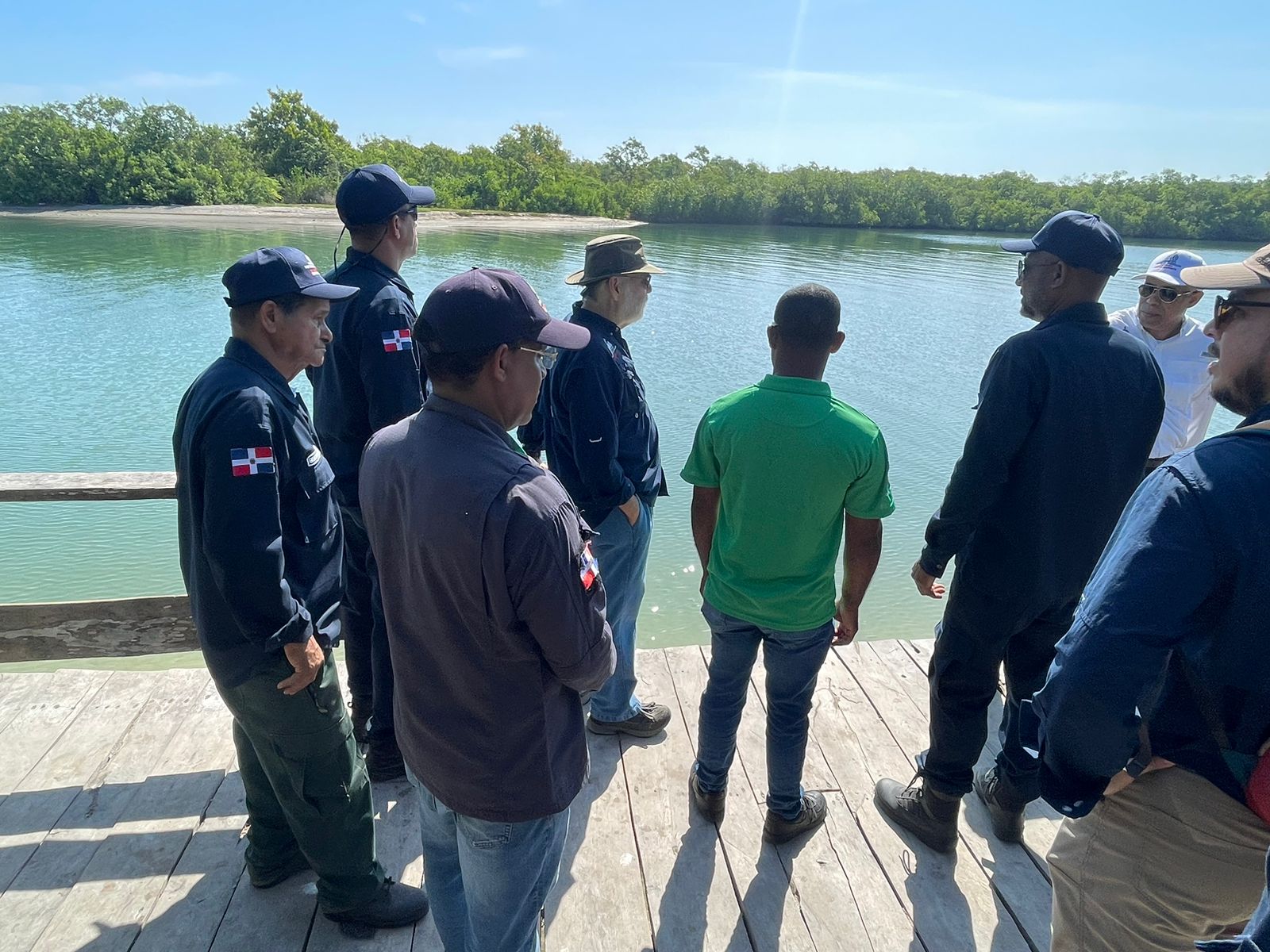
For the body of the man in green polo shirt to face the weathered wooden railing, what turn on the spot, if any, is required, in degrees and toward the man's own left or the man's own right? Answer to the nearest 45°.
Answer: approximately 90° to the man's own left

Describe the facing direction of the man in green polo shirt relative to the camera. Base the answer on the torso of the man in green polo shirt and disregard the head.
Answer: away from the camera

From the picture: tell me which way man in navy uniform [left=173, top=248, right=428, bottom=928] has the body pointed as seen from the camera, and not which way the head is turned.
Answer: to the viewer's right

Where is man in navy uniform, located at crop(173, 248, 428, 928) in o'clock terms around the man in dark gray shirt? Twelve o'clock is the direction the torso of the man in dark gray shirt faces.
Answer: The man in navy uniform is roughly at 9 o'clock from the man in dark gray shirt.

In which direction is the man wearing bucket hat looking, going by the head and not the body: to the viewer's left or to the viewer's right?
to the viewer's right

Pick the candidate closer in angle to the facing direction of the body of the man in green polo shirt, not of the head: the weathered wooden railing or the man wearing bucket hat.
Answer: the man wearing bucket hat

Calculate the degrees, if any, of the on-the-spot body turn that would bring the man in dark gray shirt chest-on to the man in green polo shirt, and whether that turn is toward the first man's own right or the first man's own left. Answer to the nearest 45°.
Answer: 0° — they already face them

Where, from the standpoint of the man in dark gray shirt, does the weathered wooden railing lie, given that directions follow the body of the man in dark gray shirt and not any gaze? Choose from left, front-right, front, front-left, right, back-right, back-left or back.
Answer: left

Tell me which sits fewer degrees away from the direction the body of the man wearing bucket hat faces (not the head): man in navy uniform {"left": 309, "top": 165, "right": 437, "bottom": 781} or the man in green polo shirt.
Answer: the man in green polo shirt

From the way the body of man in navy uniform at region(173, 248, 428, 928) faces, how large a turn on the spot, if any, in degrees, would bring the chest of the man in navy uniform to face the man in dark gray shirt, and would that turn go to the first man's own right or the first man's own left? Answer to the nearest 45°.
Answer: approximately 45° to the first man's own right

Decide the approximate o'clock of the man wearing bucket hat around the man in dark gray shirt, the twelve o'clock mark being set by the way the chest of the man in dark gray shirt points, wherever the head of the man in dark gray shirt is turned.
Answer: The man wearing bucket hat is roughly at 11 o'clock from the man in dark gray shirt.

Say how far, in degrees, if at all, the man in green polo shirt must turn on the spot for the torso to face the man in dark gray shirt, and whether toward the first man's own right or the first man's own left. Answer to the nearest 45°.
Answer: approximately 135° to the first man's own left

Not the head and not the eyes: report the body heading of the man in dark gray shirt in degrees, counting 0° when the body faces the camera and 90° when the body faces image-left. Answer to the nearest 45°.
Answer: approximately 225°

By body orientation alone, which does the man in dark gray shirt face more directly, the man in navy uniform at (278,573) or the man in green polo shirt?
the man in green polo shirt
